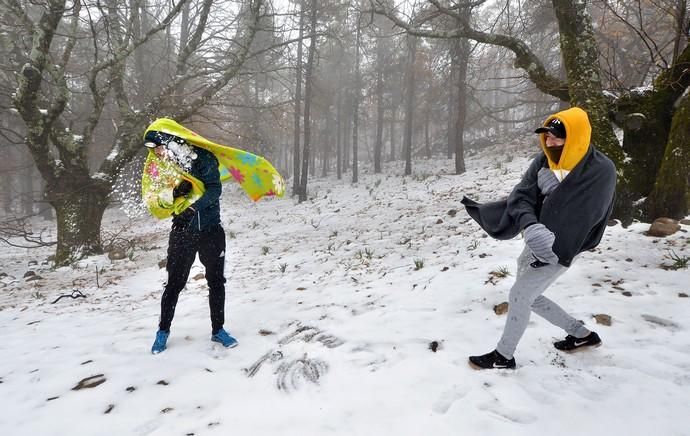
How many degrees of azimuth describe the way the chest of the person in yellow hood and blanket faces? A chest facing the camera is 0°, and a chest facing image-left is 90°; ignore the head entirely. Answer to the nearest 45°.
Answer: approximately 45°

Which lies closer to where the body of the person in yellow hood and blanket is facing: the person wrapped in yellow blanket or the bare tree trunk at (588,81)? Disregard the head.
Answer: the person wrapped in yellow blanket

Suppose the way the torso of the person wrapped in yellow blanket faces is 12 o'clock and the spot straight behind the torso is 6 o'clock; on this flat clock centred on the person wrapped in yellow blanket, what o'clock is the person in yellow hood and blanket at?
The person in yellow hood and blanket is roughly at 9 o'clock from the person wrapped in yellow blanket.

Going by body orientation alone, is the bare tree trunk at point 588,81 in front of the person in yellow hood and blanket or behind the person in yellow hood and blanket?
behind

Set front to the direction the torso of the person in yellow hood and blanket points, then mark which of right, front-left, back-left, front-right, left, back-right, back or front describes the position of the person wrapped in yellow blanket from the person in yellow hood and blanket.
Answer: front-right
